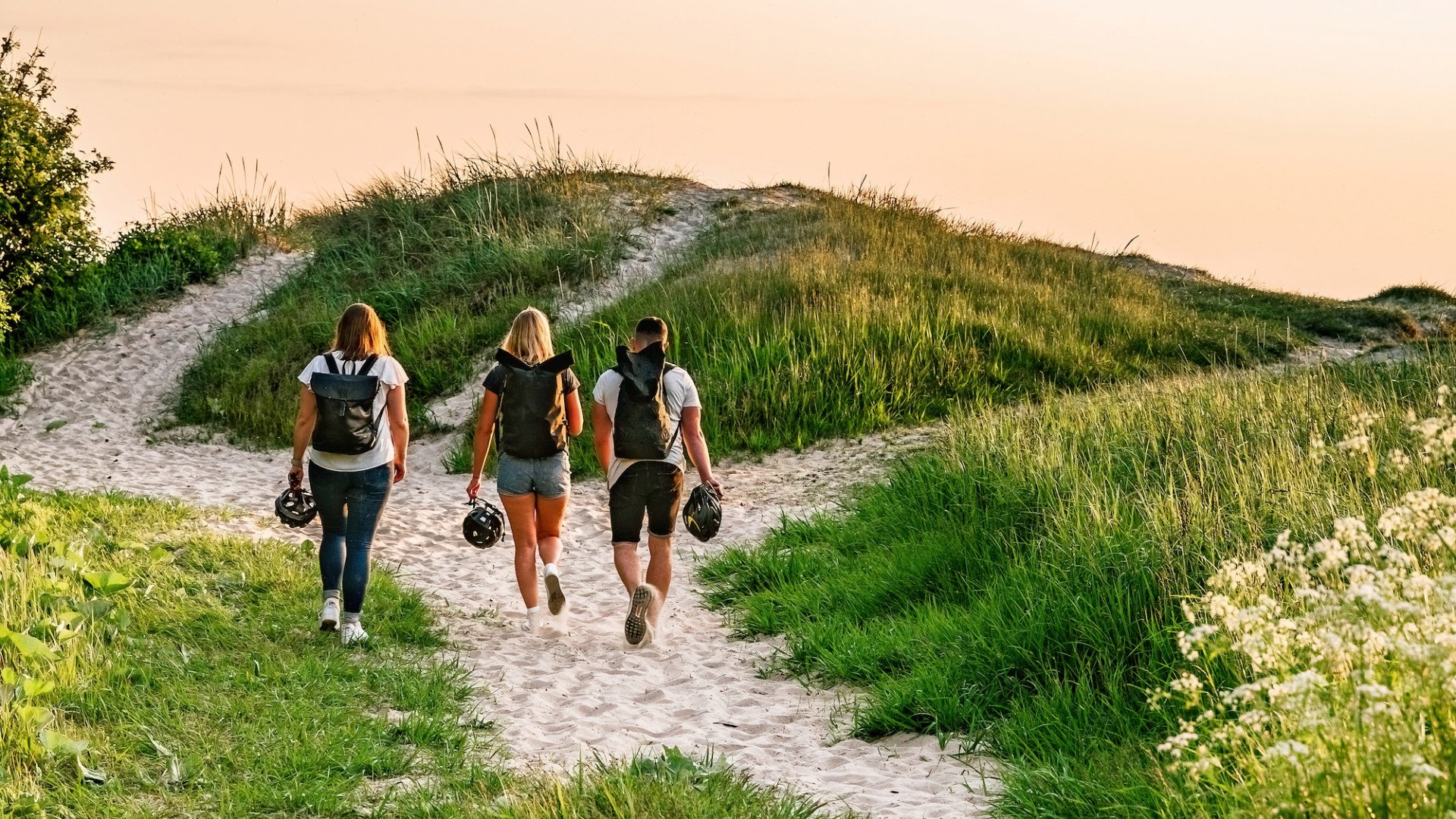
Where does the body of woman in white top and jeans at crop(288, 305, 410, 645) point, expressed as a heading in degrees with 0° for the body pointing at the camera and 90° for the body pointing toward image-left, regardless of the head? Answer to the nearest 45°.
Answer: approximately 180°

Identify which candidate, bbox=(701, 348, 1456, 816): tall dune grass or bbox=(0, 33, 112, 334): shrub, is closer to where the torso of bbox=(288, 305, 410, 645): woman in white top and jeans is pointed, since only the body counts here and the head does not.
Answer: the shrub

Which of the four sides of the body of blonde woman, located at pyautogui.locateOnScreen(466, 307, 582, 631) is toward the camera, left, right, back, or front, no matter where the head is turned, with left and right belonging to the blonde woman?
back

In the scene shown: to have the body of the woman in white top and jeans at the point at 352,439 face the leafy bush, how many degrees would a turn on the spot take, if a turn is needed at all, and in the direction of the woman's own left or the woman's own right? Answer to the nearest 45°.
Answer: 0° — they already face it

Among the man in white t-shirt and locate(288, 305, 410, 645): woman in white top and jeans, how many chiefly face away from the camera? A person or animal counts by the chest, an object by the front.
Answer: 2

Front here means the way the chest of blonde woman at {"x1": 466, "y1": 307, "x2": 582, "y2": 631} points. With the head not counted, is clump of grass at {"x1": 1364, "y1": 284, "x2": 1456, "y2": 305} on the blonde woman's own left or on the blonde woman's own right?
on the blonde woman's own right

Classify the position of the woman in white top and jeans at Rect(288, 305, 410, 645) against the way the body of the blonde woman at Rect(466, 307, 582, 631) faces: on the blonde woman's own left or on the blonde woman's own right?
on the blonde woman's own left

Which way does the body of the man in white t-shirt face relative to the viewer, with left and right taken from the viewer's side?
facing away from the viewer

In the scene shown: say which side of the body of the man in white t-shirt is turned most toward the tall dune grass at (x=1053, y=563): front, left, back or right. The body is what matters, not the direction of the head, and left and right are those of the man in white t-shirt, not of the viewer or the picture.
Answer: right

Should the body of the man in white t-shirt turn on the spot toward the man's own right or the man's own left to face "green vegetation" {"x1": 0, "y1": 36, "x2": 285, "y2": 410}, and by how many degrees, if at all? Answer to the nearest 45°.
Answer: approximately 45° to the man's own left

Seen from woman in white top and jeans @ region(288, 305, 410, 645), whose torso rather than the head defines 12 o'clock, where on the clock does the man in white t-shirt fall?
The man in white t-shirt is roughly at 3 o'clock from the woman in white top and jeans.

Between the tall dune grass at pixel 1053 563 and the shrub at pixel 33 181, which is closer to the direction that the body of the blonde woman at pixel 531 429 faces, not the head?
the shrub

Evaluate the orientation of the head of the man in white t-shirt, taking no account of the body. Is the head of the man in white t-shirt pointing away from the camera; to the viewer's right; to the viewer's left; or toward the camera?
away from the camera

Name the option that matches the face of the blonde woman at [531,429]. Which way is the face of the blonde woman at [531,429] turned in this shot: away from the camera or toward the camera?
away from the camera

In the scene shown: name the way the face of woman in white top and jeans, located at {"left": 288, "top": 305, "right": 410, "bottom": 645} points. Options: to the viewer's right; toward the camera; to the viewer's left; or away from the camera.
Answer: away from the camera
